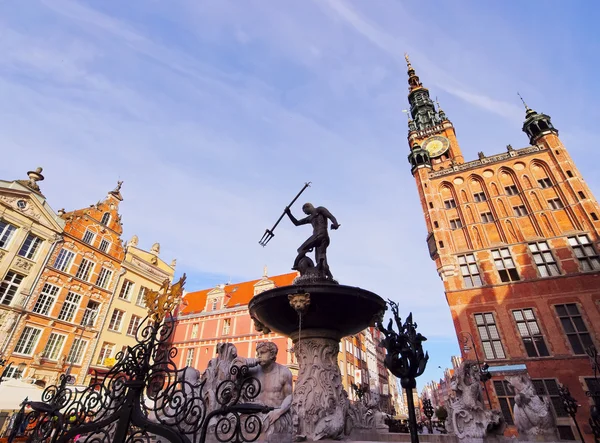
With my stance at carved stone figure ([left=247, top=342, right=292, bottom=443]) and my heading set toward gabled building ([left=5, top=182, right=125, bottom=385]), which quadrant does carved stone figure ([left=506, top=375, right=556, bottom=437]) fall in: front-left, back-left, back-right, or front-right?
back-right

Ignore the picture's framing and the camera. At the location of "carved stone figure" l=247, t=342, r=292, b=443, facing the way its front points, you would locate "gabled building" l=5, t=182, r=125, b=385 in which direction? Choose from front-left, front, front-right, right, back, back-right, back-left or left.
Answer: right

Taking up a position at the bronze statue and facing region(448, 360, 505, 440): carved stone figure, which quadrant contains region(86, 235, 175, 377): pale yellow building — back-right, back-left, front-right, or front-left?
back-left

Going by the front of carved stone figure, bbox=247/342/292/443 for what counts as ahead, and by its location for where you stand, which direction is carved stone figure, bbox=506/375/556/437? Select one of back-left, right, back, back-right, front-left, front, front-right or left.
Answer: back-left

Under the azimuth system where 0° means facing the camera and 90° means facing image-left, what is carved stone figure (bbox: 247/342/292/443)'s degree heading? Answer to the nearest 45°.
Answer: approximately 45°

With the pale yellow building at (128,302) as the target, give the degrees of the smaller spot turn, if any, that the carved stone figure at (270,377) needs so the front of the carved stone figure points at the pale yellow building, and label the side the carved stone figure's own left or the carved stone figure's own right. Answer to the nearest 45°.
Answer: approximately 90° to the carved stone figure's own right

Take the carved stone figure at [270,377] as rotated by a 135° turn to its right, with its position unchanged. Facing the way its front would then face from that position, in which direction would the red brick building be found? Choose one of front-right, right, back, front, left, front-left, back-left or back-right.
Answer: front-right

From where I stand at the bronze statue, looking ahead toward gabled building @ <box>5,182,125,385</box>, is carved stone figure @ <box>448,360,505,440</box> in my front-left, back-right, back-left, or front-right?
back-right

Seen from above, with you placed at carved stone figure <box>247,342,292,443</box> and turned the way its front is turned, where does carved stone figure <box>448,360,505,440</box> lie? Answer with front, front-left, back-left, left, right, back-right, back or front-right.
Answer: back-left
